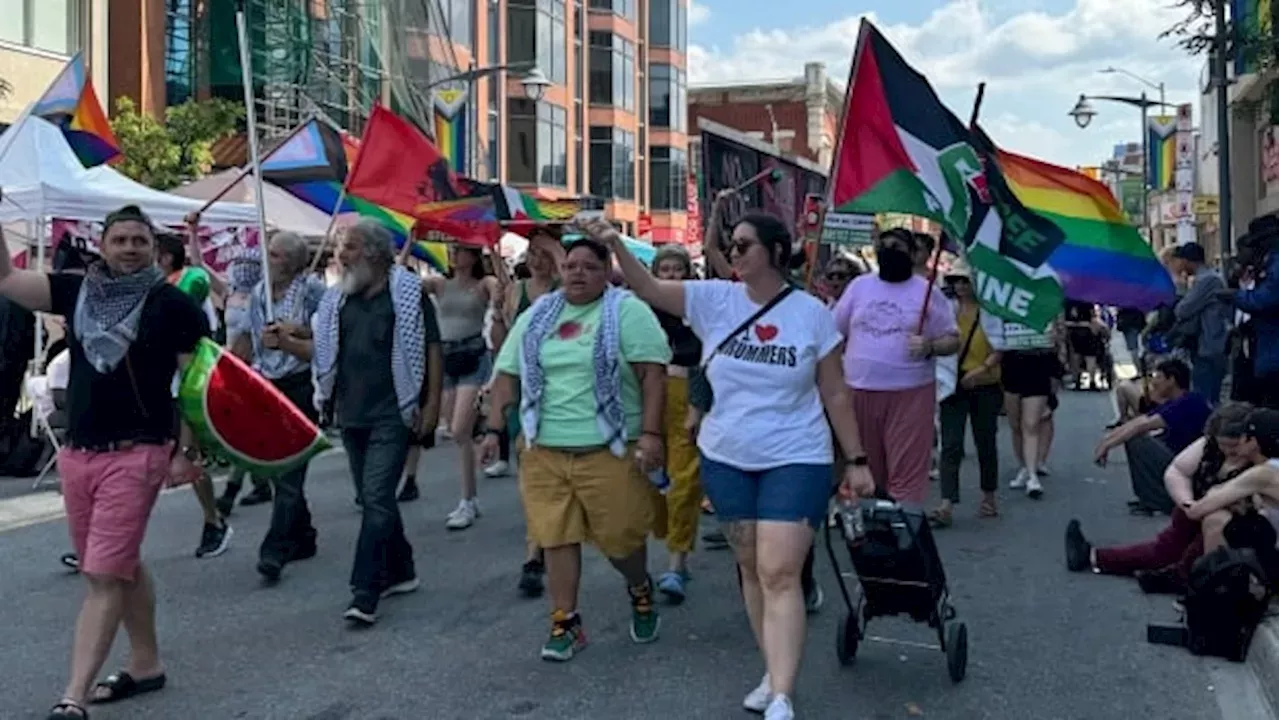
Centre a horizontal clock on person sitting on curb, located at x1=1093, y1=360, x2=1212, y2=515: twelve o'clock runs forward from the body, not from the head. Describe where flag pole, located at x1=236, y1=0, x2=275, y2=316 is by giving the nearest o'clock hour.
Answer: The flag pole is roughly at 11 o'clock from the person sitting on curb.

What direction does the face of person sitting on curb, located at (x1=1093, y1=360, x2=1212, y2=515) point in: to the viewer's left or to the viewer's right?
to the viewer's left

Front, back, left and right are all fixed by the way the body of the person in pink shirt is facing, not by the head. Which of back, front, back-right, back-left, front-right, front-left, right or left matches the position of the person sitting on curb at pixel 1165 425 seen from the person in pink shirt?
back-left

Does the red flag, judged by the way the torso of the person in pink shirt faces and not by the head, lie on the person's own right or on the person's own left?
on the person's own right

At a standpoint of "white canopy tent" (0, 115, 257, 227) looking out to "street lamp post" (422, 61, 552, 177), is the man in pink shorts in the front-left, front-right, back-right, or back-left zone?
back-right

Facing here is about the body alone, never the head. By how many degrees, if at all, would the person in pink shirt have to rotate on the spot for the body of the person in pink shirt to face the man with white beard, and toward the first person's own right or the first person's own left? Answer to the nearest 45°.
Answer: approximately 45° to the first person's own right

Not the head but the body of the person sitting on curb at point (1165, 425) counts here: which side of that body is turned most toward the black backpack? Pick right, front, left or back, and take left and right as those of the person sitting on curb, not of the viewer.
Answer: left

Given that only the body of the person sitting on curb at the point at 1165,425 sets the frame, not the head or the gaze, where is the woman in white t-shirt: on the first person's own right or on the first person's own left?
on the first person's own left

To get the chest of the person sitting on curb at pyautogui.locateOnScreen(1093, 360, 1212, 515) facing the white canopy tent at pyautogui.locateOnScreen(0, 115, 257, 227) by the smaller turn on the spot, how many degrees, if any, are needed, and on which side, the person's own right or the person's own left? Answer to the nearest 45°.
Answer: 0° — they already face it

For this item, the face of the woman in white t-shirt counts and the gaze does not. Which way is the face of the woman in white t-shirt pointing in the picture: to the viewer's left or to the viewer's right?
to the viewer's left

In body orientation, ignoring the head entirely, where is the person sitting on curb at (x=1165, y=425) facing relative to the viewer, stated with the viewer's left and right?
facing to the left of the viewer

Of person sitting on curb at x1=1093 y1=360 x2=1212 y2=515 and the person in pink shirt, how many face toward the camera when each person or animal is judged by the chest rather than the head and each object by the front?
1

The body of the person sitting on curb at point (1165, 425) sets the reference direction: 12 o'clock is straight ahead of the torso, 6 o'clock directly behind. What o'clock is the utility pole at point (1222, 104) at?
The utility pole is roughly at 3 o'clock from the person sitting on curb.

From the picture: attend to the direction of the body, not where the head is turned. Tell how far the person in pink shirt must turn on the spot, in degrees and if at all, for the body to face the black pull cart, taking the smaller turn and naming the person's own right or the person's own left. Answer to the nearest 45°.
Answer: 0° — they already face it

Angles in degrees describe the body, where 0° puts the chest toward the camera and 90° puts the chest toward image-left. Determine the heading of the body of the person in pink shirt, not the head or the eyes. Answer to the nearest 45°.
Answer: approximately 0°

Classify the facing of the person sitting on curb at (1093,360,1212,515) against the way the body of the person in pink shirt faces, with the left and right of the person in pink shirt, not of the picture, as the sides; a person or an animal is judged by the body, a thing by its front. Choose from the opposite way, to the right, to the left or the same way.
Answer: to the right
